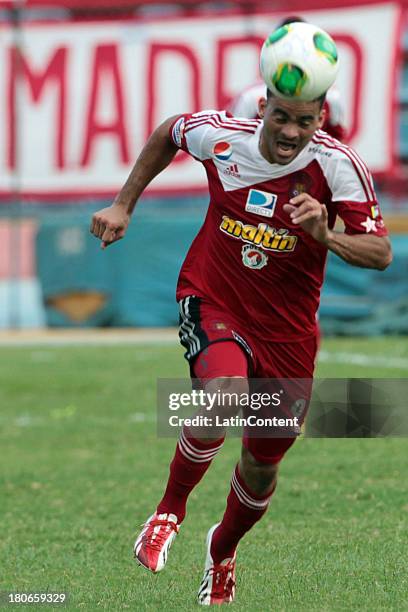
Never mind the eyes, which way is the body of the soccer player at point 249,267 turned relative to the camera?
toward the camera
